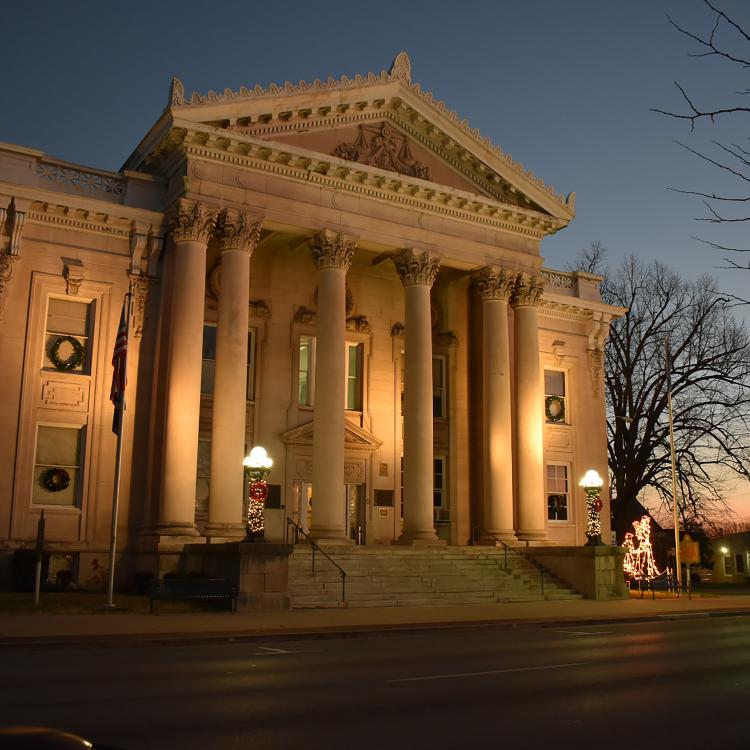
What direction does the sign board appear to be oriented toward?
toward the camera

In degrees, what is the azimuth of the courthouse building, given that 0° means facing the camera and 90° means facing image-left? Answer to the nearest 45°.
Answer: approximately 315°

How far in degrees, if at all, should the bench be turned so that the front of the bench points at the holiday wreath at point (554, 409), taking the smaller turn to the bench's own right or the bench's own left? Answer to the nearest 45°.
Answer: approximately 135° to the bench's own left

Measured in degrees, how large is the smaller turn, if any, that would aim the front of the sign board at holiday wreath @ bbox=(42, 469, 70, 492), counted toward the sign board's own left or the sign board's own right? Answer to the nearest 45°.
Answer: approximately 45° to the sign board's own right

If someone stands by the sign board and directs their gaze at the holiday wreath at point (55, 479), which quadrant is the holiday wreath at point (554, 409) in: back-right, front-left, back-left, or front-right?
front-right

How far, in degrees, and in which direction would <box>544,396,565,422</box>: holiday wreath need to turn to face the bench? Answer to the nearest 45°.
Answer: approximately 90° to its right

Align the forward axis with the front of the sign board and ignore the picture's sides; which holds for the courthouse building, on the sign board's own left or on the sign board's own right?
on the sign board's own right

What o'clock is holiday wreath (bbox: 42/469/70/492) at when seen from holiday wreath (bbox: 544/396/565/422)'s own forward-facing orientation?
holiday wreath (bbox: 42/469/70/492) is roughly at 3 o'clock from holiday wreath (bbox: 544/396/565/422).

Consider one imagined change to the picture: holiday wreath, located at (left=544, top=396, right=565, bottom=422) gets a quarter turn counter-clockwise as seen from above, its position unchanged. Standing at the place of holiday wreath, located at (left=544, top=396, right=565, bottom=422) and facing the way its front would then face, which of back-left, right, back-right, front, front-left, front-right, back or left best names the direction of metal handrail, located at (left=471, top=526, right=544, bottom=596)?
back-right

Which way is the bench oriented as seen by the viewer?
toward the camera

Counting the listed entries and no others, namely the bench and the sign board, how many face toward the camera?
2

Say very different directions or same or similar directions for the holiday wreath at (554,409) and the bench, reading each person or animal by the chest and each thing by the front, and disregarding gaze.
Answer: same or similar directions

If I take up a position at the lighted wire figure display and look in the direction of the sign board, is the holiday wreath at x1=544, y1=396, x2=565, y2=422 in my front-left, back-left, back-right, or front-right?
back-left
